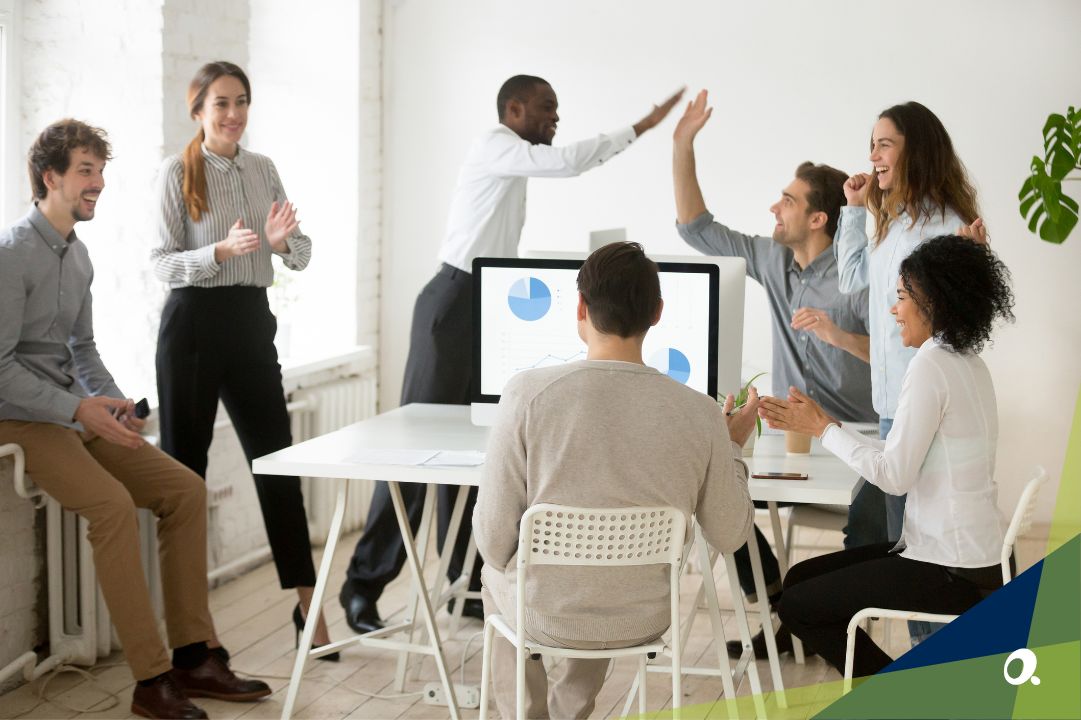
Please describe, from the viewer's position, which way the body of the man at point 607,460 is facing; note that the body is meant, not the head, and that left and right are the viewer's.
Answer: facing away from the viewer

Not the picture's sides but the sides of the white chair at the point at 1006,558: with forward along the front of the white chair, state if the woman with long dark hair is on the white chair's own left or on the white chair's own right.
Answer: on the white chair's own right

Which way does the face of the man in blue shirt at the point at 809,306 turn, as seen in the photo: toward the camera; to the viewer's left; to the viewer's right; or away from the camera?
to the viewer's left

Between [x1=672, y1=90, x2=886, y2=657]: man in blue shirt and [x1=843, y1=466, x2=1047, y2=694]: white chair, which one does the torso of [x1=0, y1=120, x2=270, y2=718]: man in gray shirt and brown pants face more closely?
the white chair

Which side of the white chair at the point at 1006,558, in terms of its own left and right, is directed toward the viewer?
left

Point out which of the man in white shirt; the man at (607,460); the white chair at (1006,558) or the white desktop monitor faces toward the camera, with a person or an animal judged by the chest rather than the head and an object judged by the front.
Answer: the white desktop monitor

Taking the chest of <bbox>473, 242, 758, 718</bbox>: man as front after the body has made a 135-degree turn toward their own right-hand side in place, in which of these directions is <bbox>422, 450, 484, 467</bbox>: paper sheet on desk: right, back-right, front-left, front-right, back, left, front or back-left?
back

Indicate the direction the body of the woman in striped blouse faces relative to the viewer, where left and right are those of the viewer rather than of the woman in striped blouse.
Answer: facing the viewer and to the right of the viewer

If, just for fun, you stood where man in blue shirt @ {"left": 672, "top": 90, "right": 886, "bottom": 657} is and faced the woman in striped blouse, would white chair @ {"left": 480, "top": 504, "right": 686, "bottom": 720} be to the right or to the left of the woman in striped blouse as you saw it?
left

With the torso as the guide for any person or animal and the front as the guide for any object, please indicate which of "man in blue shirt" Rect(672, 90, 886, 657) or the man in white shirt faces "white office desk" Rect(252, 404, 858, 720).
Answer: the man in blue shirt

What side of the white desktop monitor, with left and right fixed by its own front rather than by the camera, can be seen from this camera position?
front

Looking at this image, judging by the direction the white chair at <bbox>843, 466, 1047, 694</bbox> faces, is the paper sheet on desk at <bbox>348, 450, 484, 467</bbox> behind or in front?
in front

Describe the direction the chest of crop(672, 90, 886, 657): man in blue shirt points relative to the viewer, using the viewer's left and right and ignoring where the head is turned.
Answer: facing the viewer and to the left of the viewer

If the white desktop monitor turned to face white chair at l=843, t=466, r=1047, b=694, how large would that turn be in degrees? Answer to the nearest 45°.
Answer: approximately 45° to its left

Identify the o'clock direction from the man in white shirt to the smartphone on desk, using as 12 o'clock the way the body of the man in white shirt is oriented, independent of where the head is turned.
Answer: The smartphone on desk is roughly at 2 o'clock from the man in white shirt.

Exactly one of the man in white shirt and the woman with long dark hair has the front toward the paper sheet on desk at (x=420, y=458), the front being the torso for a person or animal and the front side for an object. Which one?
the woman with long dark hair

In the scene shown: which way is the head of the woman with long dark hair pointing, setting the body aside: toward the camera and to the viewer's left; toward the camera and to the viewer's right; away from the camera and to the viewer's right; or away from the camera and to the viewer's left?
toward the camera and to the viewer's left

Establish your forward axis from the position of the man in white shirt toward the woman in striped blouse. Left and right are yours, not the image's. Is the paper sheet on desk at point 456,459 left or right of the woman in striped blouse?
left

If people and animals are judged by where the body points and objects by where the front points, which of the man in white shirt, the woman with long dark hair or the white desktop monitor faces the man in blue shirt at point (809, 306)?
the man in white shirt

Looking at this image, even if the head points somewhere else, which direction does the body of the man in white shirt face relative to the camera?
to the viewer's right

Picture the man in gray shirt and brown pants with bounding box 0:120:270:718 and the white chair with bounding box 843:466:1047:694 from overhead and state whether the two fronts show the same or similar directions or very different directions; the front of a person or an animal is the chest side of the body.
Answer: very different directions

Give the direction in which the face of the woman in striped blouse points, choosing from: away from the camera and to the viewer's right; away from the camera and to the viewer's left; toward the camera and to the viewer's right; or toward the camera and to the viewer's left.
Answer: toward the camera and to the viewer's right
